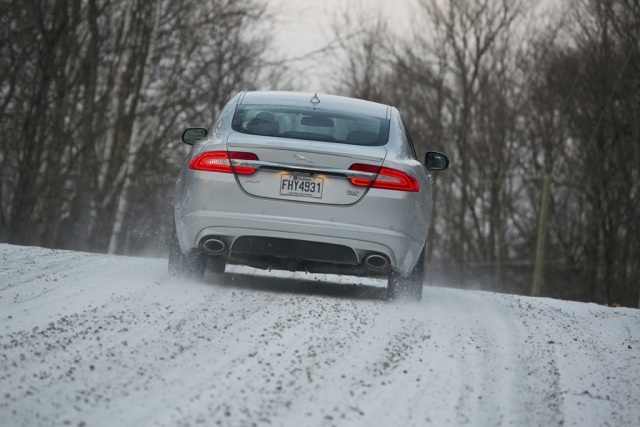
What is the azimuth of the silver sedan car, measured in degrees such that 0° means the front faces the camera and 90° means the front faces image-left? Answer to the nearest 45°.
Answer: approximately 180°

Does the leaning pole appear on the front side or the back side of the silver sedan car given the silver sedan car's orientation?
on the front side
